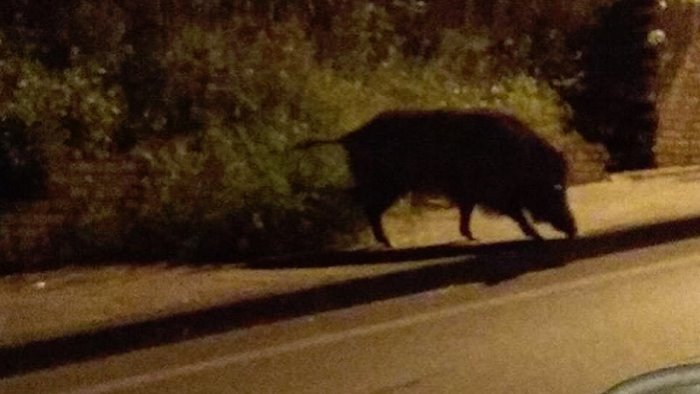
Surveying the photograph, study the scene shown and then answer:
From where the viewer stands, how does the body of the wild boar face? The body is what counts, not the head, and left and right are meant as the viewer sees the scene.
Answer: facing to the right of the viewer
